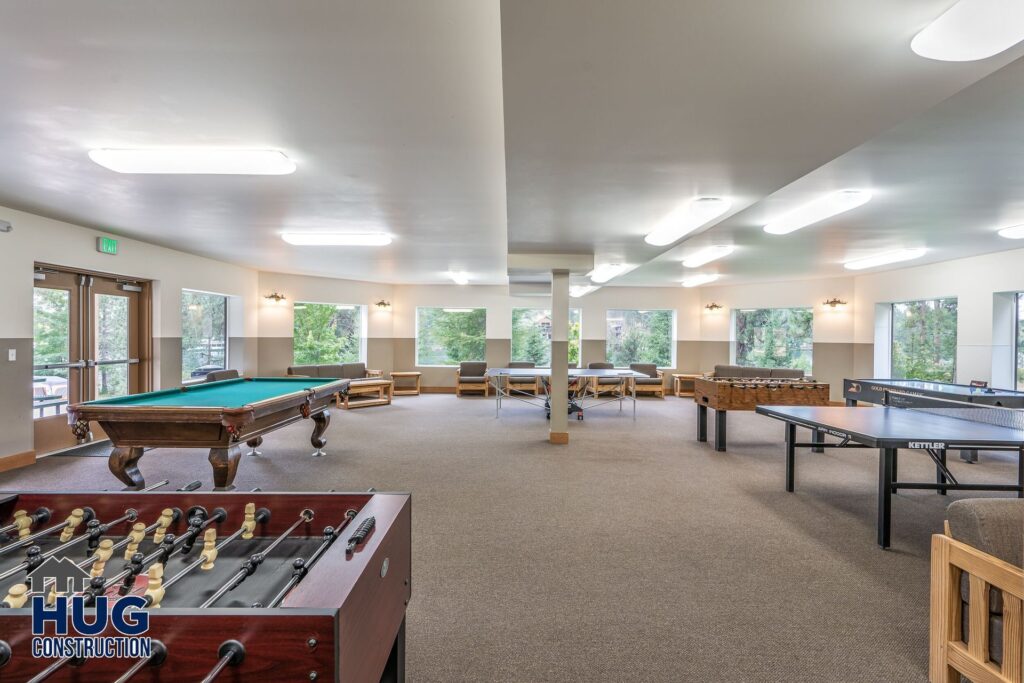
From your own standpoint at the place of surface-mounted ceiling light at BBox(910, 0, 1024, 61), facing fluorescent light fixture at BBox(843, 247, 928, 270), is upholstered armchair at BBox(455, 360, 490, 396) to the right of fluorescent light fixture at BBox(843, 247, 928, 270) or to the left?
left

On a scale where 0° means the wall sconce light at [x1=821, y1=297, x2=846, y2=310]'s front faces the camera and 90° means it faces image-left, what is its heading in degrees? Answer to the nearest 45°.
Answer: approximately 0°

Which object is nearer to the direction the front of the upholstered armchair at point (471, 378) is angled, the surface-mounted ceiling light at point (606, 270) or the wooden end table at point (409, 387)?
the surface-mounted ceiling light

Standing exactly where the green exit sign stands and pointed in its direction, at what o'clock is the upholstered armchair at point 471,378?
The upholstered armchair is roughly at 10 o'clock from the green exit sign.

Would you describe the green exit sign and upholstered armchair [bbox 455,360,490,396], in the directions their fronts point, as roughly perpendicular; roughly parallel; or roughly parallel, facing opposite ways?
roughly perpendicular

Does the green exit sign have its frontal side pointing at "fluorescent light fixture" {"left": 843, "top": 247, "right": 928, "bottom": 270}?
yes

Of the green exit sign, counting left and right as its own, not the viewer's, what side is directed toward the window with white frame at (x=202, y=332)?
left

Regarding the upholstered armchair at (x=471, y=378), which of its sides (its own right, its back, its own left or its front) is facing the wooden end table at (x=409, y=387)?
right

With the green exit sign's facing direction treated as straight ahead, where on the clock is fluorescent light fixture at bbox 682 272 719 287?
The fluorescent light fixture is roughly at 11 o'clock from the green exit sign.

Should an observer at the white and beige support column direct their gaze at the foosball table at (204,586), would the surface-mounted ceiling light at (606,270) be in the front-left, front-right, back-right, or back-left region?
back-left
